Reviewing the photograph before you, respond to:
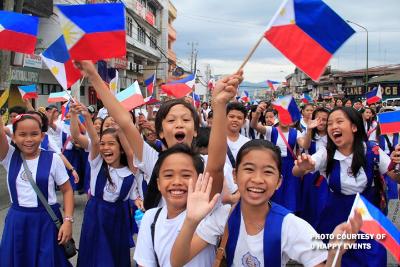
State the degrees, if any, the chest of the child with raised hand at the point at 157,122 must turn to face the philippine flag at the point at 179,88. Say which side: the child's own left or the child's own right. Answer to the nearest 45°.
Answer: approximately 180°

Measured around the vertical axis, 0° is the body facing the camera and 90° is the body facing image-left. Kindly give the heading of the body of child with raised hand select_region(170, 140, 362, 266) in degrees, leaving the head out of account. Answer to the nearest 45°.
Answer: approximately 0°

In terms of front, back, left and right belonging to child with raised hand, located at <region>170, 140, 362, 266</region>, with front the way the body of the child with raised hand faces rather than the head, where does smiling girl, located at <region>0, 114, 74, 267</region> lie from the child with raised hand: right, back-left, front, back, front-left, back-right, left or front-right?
back-right

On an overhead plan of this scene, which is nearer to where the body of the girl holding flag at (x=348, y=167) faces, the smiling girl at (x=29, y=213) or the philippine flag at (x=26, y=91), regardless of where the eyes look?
the smiling girl

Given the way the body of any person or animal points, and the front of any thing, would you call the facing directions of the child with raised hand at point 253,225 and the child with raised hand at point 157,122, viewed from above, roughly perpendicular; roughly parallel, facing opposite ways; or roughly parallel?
roughly parallel

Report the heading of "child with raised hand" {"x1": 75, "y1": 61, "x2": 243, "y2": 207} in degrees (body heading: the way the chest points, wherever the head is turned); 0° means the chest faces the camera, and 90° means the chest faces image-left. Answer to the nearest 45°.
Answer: approximately 0°

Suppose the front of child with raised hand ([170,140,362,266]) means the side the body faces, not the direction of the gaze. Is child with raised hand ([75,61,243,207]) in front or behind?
behind

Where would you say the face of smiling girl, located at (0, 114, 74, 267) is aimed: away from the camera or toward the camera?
toward the camera

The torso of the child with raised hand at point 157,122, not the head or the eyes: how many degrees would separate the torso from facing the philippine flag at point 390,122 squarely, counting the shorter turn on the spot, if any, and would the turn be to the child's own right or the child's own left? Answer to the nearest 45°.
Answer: approximately 135° to the child's own left

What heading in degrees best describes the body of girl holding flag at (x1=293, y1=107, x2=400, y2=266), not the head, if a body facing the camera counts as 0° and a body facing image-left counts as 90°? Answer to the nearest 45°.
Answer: approximately 45°

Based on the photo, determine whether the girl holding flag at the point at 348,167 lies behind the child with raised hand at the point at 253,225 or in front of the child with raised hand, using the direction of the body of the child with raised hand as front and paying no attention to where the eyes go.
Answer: behind

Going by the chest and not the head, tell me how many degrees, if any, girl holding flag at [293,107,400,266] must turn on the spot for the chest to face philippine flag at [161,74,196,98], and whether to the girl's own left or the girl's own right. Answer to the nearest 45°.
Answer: approximately 90° to the girl's own right
